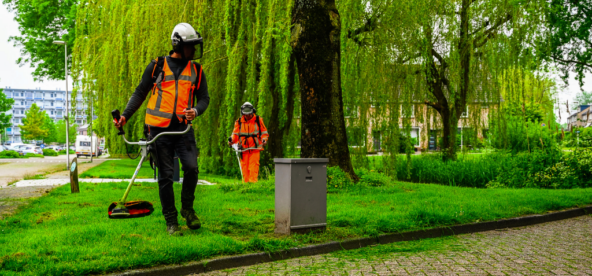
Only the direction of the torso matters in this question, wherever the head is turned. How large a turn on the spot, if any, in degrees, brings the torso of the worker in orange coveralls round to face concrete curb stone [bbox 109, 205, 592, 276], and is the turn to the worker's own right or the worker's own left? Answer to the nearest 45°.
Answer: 0° — they already face it

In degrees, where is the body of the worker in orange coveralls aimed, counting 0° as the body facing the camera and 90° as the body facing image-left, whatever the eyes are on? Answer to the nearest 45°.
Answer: approximately 0°

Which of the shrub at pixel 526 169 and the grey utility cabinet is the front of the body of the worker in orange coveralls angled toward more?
the grey utility cabinet

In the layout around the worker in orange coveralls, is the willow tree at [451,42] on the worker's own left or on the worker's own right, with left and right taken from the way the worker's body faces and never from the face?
on the worker's own left

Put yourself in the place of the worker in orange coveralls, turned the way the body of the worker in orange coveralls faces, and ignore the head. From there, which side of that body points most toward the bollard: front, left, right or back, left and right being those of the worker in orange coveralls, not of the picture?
right

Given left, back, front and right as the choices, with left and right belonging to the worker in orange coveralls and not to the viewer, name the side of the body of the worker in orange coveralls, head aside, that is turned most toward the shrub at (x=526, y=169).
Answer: left

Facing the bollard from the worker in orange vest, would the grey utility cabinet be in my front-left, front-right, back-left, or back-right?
back-right

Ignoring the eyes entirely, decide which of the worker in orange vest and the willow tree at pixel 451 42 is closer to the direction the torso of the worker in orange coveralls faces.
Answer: the worker in orange vest

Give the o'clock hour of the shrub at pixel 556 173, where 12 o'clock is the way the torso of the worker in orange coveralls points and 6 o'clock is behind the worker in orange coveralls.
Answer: The shrub is roughly at 9 o'clock from the worker in orange coveralls.
